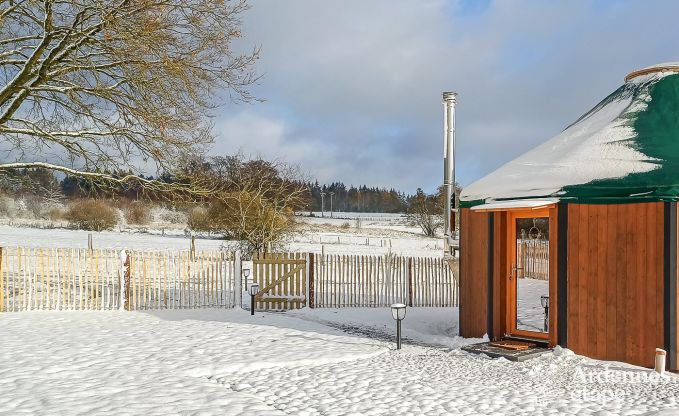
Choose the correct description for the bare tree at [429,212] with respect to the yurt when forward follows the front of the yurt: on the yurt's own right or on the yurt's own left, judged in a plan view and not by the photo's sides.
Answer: on the yurt's own right

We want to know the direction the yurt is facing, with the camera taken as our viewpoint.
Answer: facing the viewer and to the left of the viewer

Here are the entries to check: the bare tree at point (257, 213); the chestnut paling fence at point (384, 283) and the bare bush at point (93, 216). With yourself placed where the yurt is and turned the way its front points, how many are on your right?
3

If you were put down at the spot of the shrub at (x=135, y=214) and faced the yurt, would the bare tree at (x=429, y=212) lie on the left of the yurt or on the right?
left

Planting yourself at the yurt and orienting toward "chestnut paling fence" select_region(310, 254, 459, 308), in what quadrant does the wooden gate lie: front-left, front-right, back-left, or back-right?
front-left

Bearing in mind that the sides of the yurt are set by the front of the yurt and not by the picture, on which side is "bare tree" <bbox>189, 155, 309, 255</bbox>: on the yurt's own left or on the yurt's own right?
on the yurt's own right

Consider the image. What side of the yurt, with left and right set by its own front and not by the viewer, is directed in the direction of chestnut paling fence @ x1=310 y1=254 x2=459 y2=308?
right

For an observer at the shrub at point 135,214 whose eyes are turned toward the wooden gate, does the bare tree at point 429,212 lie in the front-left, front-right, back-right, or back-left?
front-left

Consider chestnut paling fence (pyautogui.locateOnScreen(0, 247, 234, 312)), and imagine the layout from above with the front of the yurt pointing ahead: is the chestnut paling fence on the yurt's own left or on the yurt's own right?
on the yurt's own right

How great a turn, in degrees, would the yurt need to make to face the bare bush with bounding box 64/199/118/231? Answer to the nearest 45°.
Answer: approximately 90° to its right

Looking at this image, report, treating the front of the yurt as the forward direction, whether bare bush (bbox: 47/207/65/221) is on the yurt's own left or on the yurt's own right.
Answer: on the yurt's own right
